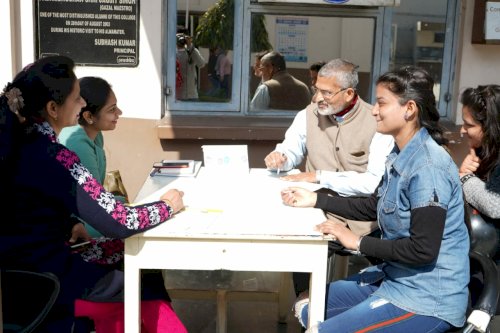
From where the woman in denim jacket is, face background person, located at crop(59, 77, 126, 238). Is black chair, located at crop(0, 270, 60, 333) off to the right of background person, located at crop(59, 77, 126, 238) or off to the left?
left

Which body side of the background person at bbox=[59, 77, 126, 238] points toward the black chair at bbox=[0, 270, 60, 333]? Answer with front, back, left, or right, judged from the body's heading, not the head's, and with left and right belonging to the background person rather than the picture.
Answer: right

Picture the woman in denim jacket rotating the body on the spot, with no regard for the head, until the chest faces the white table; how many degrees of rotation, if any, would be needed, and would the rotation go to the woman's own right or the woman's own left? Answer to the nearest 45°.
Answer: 0° — they already face it

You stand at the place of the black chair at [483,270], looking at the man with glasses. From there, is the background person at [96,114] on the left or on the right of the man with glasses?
left

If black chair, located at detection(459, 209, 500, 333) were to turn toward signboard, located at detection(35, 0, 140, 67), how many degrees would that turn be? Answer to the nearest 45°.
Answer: approximately 45° to its right

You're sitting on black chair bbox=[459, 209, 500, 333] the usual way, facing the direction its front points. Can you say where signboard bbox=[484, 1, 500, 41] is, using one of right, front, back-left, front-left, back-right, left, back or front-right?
right

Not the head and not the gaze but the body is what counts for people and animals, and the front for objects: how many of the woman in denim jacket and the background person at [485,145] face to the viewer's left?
2

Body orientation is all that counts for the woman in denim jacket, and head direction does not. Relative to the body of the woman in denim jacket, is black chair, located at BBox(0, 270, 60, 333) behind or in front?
in front

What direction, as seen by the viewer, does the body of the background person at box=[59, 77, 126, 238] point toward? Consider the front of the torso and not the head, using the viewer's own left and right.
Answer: facing to the right of the viewer

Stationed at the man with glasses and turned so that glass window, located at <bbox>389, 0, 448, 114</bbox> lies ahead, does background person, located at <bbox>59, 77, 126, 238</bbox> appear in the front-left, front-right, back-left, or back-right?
back-left

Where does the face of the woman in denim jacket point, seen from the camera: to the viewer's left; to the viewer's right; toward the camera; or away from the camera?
to the viewer's left

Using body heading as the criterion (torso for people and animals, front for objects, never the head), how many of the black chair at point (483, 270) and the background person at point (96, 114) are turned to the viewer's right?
1

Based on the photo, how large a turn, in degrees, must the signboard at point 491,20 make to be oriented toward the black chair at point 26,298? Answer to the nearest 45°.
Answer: approximately 45° to its right

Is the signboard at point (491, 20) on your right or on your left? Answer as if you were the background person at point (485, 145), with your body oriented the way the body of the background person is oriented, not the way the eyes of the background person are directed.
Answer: on your right

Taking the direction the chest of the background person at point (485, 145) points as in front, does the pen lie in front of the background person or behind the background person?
in front
